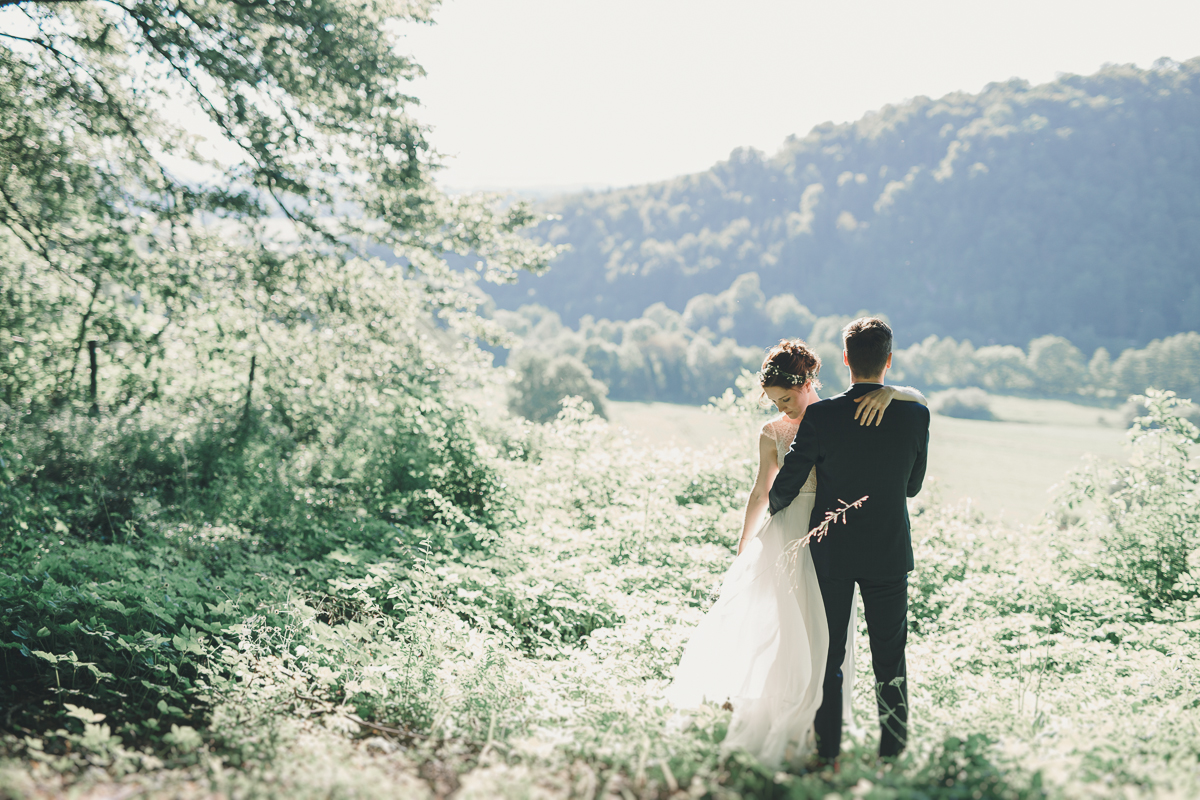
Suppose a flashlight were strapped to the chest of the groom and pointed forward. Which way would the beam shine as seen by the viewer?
away from the camera

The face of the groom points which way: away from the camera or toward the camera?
away from the camera
